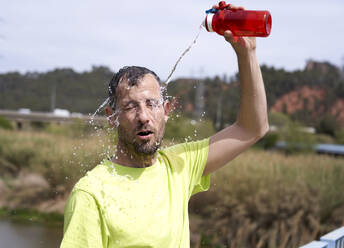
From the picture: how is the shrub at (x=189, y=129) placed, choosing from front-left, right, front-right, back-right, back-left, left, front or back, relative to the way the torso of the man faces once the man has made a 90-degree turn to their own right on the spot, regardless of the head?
right

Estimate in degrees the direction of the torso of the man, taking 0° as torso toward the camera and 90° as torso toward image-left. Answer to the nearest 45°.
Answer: approximately 0°
